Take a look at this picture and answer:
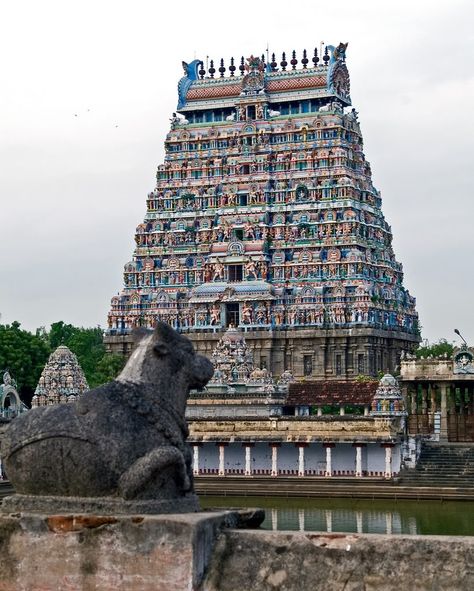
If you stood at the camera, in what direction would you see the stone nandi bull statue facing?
facing to the right of the viewer

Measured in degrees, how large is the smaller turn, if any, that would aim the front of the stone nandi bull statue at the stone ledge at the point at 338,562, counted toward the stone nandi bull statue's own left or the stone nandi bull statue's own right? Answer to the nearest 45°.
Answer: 0° — it already faces it
